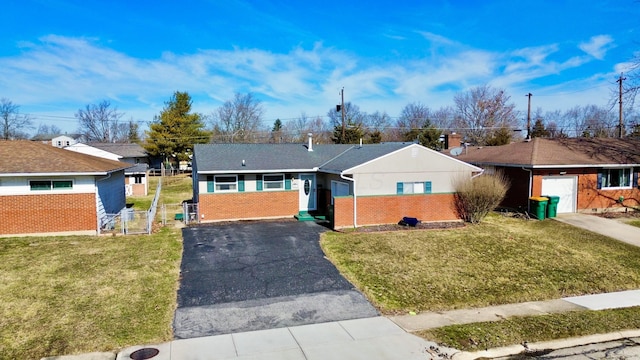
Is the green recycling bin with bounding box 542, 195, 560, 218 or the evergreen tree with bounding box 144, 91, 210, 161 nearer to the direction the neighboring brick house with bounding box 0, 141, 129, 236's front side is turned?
the green recycling bin

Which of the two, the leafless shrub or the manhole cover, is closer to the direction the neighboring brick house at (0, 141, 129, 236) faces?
the manhole cover

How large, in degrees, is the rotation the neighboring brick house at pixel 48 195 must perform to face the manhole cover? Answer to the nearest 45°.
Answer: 0° — it already faces it

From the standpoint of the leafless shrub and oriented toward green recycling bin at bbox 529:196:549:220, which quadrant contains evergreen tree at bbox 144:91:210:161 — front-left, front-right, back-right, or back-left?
back-left

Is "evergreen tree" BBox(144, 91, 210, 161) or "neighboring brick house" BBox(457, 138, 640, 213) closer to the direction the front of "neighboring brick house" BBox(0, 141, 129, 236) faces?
the neighboring brick house

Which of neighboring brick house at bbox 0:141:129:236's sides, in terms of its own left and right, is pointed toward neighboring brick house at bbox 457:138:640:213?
left

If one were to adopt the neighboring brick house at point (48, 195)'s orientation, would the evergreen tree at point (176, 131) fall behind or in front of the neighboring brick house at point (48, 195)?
behind

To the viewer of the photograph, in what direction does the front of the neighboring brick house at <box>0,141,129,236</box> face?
facing the viewer

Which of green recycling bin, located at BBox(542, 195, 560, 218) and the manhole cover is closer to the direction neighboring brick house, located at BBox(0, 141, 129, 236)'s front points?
the manhole cover

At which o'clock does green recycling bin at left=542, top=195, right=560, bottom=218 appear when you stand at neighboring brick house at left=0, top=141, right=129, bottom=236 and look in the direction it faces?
The green recycling bin is roughly at 10 o'clock from the neighboring brick house.

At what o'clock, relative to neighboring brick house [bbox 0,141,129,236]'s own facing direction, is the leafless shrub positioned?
The leafless shrub is roughly at 10 o'clock from the neighboring brick house.

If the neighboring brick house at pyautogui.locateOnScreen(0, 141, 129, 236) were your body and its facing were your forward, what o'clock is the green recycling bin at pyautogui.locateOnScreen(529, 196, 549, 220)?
The green recycling bin is roughly at 10 o'clock from the neighboring brick house.
